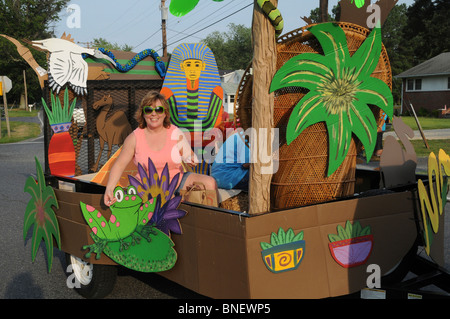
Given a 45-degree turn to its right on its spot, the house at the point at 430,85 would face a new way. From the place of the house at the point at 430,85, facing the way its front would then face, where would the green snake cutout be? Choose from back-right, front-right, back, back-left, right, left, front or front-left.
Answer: front-left

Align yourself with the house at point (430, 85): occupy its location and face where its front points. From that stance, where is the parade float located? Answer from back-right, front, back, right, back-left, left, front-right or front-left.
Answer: front

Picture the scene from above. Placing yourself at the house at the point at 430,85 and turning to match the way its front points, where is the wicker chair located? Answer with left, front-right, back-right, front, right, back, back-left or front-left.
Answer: front

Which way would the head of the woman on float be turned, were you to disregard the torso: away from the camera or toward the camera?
toward the camera

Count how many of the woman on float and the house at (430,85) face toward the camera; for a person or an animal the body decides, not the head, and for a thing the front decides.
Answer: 2

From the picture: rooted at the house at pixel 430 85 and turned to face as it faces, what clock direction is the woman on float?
The woman on float is roughly at 12 o'clock from the house.

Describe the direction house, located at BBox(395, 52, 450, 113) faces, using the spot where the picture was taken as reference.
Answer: facing the viewer

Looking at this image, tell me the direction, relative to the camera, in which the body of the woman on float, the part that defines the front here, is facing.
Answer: toward the camera
